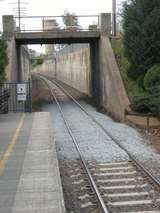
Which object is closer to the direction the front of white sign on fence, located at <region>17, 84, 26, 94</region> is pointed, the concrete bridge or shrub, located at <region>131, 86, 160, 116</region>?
the shrub

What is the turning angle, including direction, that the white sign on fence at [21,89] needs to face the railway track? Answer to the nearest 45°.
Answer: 0° — it already faces it

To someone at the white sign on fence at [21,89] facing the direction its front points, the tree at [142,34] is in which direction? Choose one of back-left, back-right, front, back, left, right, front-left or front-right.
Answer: left

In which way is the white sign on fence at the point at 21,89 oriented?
toward the camera

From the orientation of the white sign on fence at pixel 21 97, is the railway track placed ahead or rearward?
ahead

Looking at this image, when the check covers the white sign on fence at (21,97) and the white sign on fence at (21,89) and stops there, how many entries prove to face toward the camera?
2

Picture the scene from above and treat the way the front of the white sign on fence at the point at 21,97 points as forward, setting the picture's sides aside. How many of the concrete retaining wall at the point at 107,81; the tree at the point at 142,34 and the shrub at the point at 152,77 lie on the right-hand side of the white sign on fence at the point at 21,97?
0

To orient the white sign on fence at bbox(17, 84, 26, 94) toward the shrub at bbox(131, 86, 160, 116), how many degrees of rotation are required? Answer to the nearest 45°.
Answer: approximately 45° to its left

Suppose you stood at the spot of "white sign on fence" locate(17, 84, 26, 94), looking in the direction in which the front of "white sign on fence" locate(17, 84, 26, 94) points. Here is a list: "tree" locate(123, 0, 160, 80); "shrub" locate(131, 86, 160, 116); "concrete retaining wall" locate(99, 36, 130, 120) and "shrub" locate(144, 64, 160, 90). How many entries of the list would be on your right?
0

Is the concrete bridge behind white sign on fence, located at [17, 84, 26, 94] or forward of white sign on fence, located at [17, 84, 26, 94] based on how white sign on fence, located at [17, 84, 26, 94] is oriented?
behind

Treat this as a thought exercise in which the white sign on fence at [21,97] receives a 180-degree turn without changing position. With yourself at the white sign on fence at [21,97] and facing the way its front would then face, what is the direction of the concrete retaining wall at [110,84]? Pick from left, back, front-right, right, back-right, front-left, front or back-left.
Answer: front-right

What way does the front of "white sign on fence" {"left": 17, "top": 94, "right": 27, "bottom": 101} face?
toward the camera

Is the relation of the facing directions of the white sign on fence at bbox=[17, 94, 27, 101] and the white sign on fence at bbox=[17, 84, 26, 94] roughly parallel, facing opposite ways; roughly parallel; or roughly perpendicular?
roughly parallel

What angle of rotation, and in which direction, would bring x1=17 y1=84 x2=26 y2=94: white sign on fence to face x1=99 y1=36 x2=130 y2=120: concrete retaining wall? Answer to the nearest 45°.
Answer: approximately 135° to its left

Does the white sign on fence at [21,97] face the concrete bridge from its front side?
no

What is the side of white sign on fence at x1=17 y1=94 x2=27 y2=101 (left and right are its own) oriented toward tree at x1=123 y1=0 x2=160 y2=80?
left
